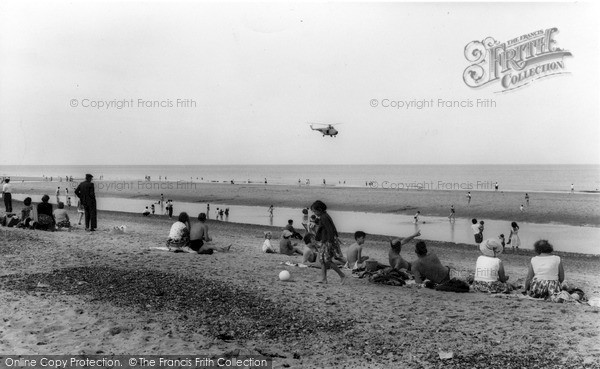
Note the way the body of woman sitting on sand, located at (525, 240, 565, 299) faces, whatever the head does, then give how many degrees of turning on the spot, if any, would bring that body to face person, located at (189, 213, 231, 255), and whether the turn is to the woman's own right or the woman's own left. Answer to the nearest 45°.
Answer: approximately 90° to the woman's own left

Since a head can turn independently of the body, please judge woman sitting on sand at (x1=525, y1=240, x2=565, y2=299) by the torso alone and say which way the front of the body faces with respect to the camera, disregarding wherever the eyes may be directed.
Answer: away from the camera

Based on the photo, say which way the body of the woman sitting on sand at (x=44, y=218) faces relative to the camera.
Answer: away from the camera

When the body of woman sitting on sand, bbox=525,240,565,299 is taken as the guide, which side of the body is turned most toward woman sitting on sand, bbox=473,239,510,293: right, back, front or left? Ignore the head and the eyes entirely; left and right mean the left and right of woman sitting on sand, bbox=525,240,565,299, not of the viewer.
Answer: left

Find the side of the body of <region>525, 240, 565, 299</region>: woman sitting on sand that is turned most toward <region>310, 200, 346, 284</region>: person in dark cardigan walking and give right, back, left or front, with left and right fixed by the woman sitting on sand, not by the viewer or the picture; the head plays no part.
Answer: left

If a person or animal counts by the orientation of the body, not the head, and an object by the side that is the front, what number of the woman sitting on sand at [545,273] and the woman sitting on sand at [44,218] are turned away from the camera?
2
